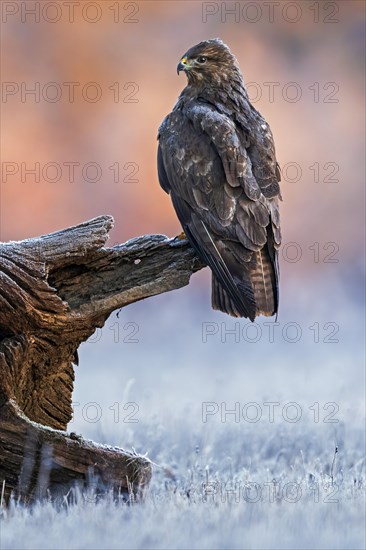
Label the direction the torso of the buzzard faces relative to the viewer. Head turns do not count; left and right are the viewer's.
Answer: facing away from the viewer and to the left of the viewer
